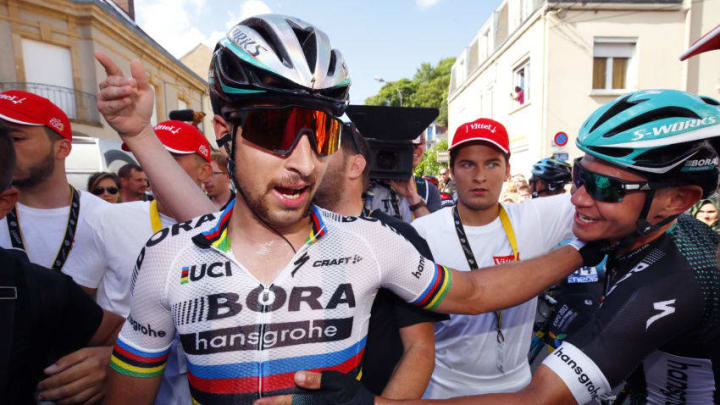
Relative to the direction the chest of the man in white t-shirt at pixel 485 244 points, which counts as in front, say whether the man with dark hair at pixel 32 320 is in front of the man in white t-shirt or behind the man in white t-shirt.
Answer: in front

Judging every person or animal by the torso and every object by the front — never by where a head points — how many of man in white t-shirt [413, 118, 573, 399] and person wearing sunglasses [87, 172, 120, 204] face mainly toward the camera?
2

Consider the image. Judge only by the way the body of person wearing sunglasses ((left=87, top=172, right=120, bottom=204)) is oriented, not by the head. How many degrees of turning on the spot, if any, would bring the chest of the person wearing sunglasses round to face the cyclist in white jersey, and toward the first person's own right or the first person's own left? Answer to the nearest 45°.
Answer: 0° — they already face them

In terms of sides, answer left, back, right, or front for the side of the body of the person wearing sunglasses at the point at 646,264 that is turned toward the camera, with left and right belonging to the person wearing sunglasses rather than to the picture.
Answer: left

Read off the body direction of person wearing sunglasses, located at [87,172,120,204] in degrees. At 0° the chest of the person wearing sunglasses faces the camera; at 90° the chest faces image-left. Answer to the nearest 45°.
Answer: approximately 0°

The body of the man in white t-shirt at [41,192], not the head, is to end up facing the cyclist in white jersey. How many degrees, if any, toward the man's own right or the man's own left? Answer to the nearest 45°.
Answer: approximately 45° to the man's own left

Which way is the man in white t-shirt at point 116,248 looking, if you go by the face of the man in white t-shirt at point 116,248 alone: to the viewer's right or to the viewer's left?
to the viewer's right

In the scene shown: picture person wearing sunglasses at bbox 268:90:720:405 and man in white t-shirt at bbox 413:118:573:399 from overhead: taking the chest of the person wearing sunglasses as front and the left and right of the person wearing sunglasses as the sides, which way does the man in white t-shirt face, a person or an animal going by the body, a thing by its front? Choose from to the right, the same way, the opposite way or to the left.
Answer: to the left

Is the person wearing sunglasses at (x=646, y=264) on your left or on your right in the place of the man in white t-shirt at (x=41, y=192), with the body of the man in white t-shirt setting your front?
on your left

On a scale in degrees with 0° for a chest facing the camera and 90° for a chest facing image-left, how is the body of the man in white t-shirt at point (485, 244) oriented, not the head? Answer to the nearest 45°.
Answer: approximately 0°
